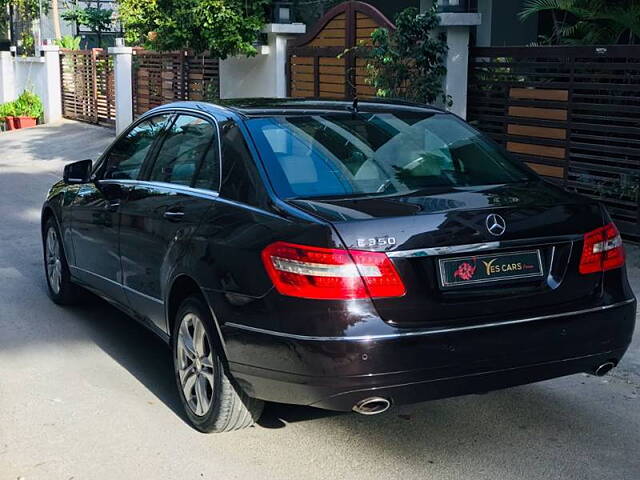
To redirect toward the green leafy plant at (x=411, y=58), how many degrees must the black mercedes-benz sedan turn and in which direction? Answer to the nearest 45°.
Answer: approximately 45° to its right

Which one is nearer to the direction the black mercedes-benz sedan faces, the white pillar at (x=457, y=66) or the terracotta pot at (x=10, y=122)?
the terracotta pot

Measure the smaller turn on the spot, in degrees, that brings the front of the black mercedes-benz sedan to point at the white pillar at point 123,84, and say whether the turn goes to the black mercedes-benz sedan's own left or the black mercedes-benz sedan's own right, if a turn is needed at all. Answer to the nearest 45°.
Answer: approximately 45° to the black mercedes-benz sedan's own right

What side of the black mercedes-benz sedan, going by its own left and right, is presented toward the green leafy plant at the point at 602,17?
right

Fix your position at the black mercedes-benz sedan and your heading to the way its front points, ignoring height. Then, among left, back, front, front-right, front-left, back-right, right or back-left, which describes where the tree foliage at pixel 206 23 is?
front-right

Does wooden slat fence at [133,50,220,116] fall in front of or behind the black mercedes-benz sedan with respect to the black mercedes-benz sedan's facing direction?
in front

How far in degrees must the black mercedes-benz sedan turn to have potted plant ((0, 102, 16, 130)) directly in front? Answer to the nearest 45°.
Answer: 0° — it already faces it

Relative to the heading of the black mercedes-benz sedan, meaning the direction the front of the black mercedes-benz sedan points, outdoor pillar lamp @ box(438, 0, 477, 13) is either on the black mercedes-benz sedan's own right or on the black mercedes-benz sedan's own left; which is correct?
on the black mercedes-benz sedan's own right

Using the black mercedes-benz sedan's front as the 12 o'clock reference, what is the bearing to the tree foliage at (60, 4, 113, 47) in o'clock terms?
The tree foliage is roughly at 1 o'clock from the black mercedes-benz sedan.

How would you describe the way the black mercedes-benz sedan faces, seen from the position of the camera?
facing away from the viewer and to the left of the viewer

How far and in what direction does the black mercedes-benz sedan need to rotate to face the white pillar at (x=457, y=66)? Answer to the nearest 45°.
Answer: approximately 45° to its right

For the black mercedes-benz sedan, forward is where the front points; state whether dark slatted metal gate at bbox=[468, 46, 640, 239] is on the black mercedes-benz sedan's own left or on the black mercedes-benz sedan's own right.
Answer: on the black mercedes-benz sedan's own right
